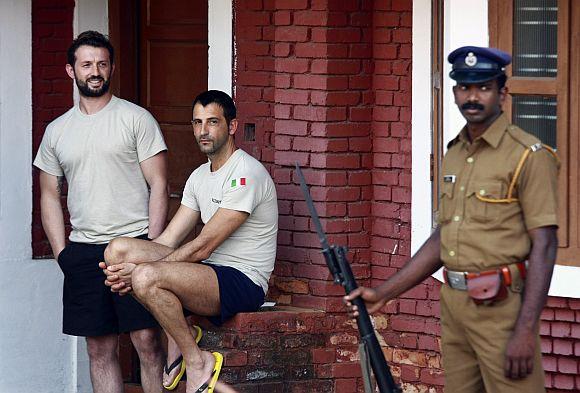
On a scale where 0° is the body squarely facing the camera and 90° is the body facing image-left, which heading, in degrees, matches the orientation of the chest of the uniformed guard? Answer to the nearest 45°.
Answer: approximately 45°

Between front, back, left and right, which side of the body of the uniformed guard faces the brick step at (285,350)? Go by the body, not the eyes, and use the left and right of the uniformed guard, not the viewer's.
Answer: right

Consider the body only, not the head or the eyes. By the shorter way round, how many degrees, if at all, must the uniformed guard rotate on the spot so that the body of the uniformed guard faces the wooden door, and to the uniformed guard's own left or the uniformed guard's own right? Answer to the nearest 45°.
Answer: approximately 90° to the uniformed guard's own right

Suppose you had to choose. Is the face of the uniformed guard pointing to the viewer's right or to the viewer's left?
to the viewer's left

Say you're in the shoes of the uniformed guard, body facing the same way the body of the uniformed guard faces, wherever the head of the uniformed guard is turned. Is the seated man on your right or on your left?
on your right

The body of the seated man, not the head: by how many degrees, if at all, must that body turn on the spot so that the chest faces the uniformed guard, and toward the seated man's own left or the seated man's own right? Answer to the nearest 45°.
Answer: approximately 90° to the seated man's own left

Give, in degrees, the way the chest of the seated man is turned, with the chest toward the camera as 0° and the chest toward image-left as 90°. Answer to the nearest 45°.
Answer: approximately 45°

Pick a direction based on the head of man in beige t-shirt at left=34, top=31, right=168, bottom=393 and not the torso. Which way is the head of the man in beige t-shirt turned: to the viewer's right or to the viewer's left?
to the viewer's right
